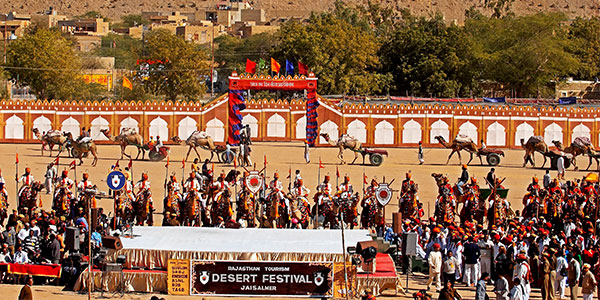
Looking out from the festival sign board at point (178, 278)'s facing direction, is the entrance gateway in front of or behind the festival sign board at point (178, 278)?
behind

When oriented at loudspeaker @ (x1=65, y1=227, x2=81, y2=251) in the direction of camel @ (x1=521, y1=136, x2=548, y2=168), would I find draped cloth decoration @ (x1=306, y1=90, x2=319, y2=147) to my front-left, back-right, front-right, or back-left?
front-left

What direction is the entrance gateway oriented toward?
toward the camera

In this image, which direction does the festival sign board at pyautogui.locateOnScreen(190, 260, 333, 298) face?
toward the camera

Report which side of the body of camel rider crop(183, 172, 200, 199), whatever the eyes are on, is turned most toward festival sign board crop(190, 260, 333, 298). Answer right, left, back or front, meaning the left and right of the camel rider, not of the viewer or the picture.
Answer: front

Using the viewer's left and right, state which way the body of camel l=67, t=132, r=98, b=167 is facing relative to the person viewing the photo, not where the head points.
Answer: facing to the left of the viewer

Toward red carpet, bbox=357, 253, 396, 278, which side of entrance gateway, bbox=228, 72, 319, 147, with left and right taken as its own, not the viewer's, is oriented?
front

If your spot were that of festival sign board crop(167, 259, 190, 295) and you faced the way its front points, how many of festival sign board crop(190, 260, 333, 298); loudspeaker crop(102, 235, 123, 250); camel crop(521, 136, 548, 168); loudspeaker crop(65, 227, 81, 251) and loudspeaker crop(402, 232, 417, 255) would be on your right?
2

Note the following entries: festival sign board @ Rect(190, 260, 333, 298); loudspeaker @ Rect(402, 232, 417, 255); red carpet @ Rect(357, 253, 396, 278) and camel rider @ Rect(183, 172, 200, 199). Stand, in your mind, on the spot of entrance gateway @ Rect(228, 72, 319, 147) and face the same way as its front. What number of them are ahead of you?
4

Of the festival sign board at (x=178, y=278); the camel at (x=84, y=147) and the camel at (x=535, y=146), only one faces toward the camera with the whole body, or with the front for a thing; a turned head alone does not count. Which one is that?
the festival sign board

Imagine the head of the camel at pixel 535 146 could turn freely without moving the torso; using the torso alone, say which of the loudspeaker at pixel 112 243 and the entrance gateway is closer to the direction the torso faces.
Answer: the entrance gateway

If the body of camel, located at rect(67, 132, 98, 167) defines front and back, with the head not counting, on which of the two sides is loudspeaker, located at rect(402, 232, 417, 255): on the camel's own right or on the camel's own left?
on the camel's own left

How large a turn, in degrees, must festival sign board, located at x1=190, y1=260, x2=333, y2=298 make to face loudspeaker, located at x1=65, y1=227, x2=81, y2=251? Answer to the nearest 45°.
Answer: approximately 90° to its right

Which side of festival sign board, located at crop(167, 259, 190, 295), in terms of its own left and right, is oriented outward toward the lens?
front

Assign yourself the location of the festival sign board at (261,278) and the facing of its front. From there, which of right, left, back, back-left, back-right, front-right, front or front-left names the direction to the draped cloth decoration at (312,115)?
back

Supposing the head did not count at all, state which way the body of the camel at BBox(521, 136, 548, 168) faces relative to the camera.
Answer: to the viewer's left
